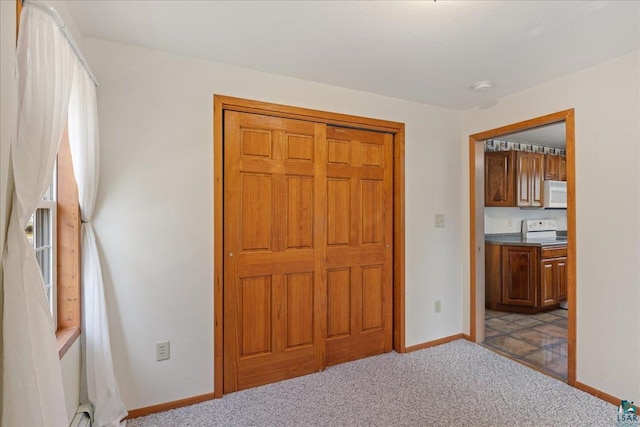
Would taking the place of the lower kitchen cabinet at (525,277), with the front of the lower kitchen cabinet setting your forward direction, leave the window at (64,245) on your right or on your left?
on your right

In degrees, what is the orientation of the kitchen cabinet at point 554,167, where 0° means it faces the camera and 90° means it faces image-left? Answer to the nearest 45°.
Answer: approximately 315°

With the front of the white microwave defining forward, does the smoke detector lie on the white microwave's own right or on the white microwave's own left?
on the white microwave's own right

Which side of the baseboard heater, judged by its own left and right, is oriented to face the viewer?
right

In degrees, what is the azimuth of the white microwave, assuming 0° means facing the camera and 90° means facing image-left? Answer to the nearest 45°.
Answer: approximately 315°

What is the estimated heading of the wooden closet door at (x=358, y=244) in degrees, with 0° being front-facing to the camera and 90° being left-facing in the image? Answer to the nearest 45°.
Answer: approximately 315°

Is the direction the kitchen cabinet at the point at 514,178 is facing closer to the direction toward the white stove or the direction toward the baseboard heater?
the baseboard heater

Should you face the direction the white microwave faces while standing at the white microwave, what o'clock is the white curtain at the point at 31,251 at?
The white curtain is roughly at 2 o'clock from the white microwave.
